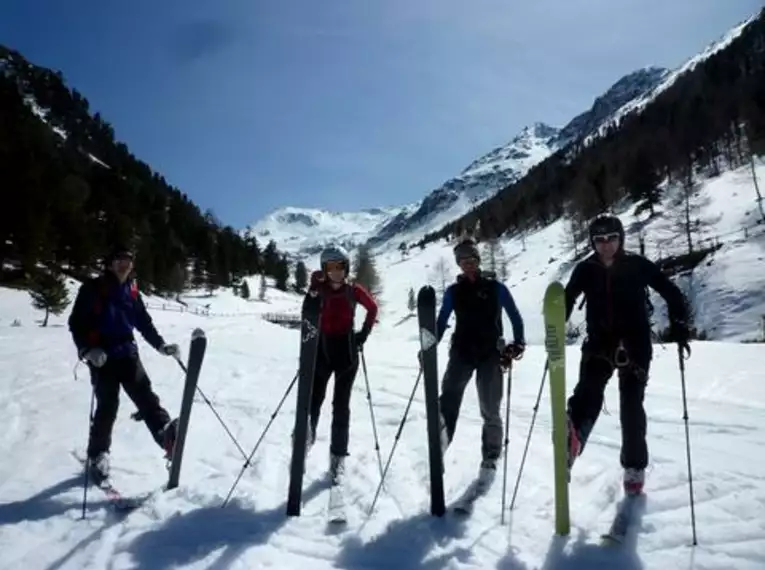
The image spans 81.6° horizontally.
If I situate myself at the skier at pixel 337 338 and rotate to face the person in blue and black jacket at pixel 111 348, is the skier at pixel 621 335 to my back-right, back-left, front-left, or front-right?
back-left

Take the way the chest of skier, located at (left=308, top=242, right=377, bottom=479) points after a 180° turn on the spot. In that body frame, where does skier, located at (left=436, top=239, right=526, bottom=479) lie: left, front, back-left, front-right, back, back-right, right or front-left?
right

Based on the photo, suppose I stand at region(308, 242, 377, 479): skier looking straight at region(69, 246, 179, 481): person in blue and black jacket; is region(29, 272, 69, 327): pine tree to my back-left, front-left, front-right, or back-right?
front-right

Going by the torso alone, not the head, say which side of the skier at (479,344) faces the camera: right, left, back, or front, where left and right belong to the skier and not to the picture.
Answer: front

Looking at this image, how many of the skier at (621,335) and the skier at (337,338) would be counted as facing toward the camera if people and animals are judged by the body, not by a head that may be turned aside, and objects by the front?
2

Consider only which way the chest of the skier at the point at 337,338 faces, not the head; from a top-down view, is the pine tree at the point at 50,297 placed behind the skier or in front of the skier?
behind

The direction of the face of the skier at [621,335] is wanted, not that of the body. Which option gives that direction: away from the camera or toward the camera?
toward the camera

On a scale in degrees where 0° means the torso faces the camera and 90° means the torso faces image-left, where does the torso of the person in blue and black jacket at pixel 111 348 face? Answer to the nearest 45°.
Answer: approximately 315°

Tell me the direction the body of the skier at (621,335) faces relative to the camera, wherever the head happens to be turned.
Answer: toward the camera

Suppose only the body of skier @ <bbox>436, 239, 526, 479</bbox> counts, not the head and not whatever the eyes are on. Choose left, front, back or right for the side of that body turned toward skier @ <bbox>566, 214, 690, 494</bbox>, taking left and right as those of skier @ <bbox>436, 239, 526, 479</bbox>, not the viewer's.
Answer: left

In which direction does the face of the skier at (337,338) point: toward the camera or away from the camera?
toward the camera

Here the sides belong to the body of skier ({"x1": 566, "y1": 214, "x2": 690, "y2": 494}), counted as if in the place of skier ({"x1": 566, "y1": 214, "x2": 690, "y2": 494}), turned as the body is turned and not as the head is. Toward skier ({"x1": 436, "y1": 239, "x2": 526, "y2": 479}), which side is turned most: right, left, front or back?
right

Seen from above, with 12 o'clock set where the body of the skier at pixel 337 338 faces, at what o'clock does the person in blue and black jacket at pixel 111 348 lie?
The person in blue and black jacket is roughly at 3 o'clock from the skier.
